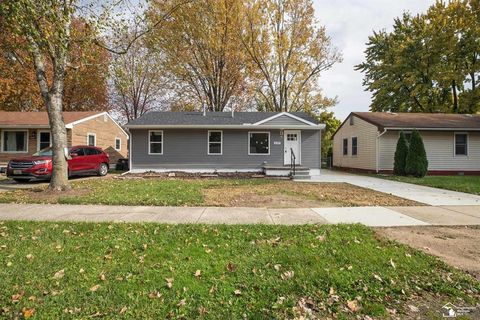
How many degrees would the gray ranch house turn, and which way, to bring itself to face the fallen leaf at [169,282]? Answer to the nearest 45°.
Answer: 0° — it already faces it

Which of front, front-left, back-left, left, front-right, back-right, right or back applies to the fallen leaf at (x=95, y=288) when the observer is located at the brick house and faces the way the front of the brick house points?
front-left

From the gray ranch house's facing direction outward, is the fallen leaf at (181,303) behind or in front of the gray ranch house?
in front

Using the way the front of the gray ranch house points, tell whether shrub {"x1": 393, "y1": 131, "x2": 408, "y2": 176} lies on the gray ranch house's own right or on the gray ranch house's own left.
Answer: on the gray ranch house's own left

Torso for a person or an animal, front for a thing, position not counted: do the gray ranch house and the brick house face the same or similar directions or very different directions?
same or similar directions

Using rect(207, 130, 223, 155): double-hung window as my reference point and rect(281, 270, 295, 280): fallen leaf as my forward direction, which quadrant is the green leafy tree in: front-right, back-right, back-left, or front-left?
back-left

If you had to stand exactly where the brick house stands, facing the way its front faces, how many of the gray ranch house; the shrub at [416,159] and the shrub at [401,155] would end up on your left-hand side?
3

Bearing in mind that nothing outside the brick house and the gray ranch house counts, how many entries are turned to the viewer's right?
0

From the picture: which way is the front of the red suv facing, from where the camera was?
facing the viewer and to the left of the viewer

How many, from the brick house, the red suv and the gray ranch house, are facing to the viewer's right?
0

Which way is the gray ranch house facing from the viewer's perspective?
toward the camera

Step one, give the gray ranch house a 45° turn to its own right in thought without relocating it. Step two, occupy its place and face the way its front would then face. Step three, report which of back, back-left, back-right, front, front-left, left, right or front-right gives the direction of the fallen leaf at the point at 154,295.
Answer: front-left
